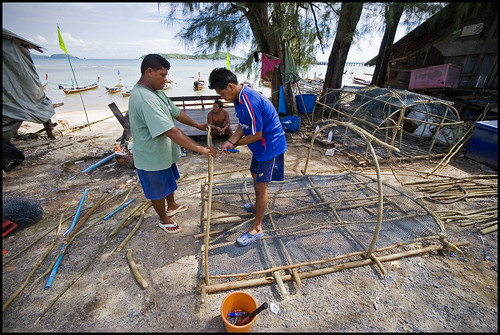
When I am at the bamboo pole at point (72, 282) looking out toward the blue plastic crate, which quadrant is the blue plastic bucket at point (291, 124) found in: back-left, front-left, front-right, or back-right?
front-left

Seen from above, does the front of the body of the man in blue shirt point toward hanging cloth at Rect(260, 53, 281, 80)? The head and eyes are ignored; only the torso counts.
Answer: no

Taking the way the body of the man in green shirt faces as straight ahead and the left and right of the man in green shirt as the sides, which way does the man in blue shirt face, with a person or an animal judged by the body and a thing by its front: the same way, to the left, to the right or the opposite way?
the opposite way

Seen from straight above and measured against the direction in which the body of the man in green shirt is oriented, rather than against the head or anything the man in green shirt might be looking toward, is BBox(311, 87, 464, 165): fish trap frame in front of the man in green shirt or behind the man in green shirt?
in front

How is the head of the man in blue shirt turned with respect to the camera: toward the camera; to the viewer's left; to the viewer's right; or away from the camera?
to the viewer's left

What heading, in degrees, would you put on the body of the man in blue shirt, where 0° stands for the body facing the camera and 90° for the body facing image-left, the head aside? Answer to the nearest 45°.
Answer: approximately 90°

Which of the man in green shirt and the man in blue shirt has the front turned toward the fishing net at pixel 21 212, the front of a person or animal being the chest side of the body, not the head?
the man in blue shirt

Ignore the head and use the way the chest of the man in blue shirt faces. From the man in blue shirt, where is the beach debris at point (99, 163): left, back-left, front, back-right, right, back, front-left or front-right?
front-right

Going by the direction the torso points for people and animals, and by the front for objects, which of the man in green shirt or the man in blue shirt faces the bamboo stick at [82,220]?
the man in blue shirt

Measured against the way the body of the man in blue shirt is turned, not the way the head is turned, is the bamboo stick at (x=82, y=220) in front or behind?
in front

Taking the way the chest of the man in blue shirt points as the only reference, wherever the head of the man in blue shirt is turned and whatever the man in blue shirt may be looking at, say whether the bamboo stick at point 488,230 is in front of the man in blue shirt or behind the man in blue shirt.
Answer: behind

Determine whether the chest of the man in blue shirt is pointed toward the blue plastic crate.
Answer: no

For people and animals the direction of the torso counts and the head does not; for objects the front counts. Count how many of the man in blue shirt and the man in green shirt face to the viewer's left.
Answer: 1

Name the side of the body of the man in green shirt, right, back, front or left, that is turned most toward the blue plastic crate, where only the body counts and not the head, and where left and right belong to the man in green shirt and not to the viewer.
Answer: front

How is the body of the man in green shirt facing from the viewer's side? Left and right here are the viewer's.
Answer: facing to the right of the viewer

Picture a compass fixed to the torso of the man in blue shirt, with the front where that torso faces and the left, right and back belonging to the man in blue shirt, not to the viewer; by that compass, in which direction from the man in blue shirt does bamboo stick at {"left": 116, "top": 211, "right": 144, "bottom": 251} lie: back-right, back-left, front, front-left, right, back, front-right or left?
front

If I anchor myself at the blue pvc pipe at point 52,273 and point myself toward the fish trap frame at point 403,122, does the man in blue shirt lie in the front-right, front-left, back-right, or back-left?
front-right
